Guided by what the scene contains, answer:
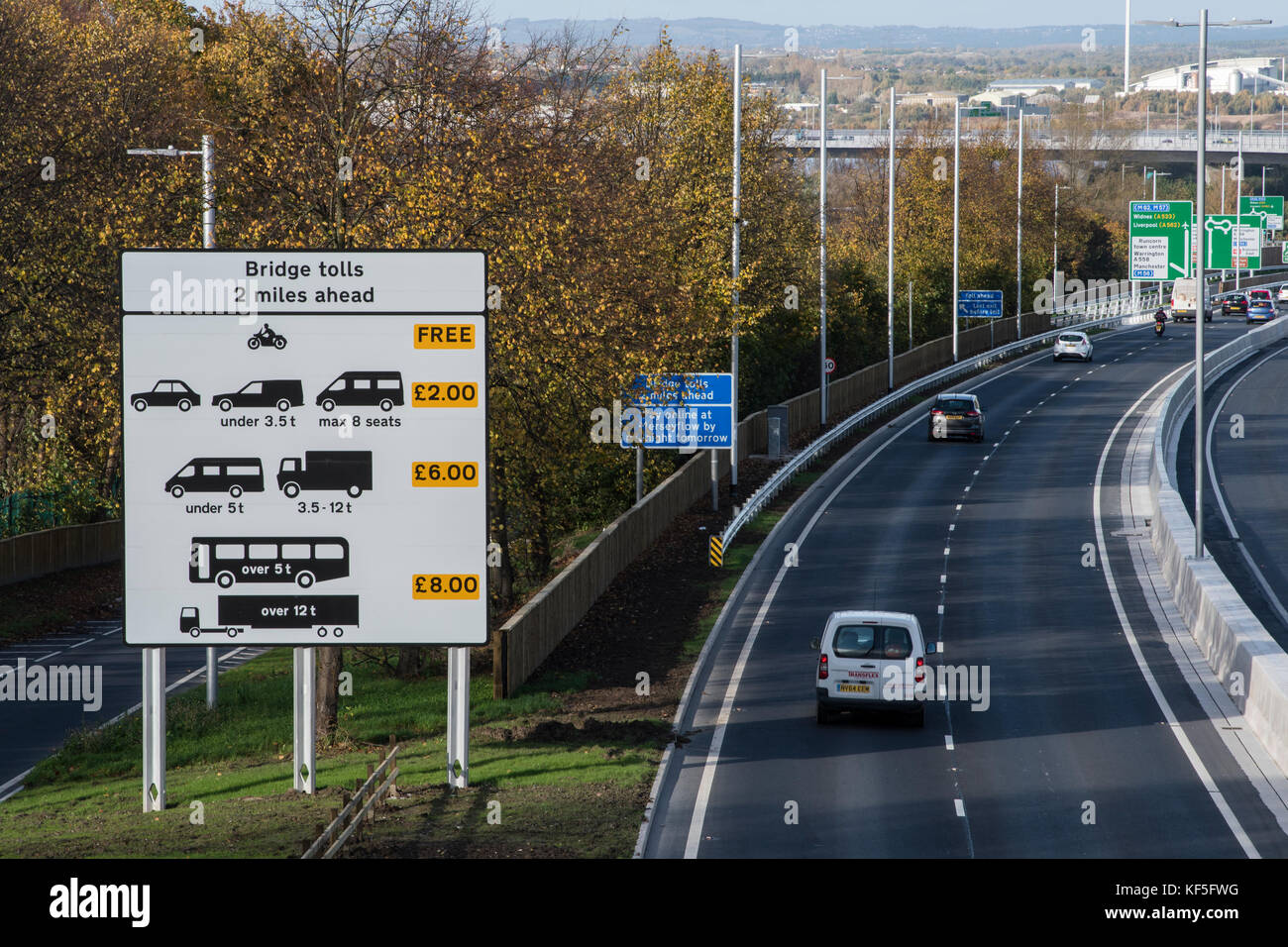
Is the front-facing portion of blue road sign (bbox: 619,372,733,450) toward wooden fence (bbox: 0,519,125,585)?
no

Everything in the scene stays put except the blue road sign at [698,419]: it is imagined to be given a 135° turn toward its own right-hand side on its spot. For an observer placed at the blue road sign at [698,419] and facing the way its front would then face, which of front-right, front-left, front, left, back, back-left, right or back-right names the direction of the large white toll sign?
back-left

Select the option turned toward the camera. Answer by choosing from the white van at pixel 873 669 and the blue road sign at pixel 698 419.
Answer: the blue road sign

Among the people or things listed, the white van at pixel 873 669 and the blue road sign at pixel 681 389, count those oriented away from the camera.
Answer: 1

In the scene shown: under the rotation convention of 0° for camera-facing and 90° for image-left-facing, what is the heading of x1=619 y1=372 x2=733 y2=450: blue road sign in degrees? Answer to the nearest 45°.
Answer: approximately 0°

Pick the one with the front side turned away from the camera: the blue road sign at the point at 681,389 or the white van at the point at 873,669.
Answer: the white van

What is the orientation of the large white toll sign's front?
toward the camera

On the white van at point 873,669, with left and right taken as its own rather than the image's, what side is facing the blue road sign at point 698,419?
front

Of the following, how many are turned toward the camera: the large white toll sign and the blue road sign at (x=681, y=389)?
2

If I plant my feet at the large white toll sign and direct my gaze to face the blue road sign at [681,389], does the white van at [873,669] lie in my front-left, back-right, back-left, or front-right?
front-right

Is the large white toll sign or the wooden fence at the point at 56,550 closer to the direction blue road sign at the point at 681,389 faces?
the large white toll sign

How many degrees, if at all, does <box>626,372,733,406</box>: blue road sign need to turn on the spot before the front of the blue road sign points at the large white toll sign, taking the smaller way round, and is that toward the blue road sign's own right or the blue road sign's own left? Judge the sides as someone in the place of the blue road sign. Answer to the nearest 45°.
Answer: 0° — it already faces it

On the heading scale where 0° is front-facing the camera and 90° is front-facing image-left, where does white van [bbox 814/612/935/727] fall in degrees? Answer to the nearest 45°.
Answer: approximately 180°
